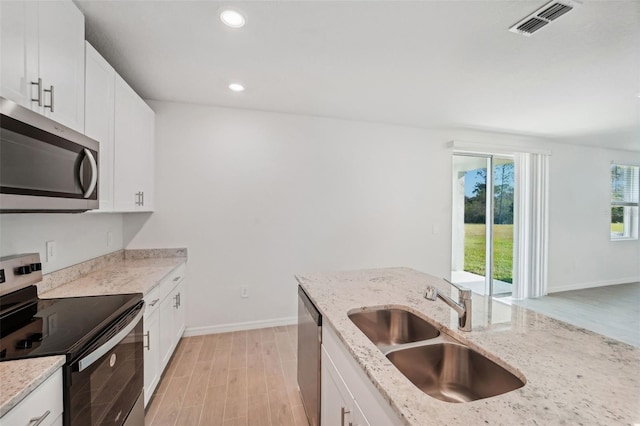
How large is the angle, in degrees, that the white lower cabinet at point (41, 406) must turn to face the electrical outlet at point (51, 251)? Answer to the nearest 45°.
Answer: approximately 135° to its left

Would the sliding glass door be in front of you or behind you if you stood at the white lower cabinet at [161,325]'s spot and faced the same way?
in front

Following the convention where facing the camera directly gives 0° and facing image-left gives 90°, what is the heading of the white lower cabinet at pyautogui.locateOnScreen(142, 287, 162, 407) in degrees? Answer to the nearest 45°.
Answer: approximately 270°

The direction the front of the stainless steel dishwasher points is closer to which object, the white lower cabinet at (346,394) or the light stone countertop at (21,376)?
the light stone countertop

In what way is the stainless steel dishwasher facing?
to the viewer's left

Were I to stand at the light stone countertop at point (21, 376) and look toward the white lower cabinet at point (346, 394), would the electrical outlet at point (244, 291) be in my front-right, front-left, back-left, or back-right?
front-left

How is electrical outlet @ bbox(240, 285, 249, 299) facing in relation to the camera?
toward the camera

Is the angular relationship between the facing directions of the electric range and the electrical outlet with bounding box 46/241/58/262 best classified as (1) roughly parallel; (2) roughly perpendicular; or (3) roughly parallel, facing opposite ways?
roughly parallel

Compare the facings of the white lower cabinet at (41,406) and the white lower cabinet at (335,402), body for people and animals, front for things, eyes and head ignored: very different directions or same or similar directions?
very different directions

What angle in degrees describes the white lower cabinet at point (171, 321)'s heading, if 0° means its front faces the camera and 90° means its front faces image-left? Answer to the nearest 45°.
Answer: approximately 270°

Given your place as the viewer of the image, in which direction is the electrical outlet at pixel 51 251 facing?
facing the viewer and to the right of the viewer

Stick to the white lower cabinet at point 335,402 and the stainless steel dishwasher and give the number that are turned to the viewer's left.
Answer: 2

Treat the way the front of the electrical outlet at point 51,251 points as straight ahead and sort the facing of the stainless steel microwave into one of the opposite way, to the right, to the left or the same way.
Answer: the same way

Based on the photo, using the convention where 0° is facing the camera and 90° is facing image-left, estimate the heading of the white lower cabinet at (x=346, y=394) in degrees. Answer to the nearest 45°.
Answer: approximately 90°

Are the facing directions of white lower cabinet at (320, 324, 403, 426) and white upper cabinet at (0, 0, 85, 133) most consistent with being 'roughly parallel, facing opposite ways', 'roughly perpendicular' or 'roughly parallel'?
roughly parallel, facing opposite ways
